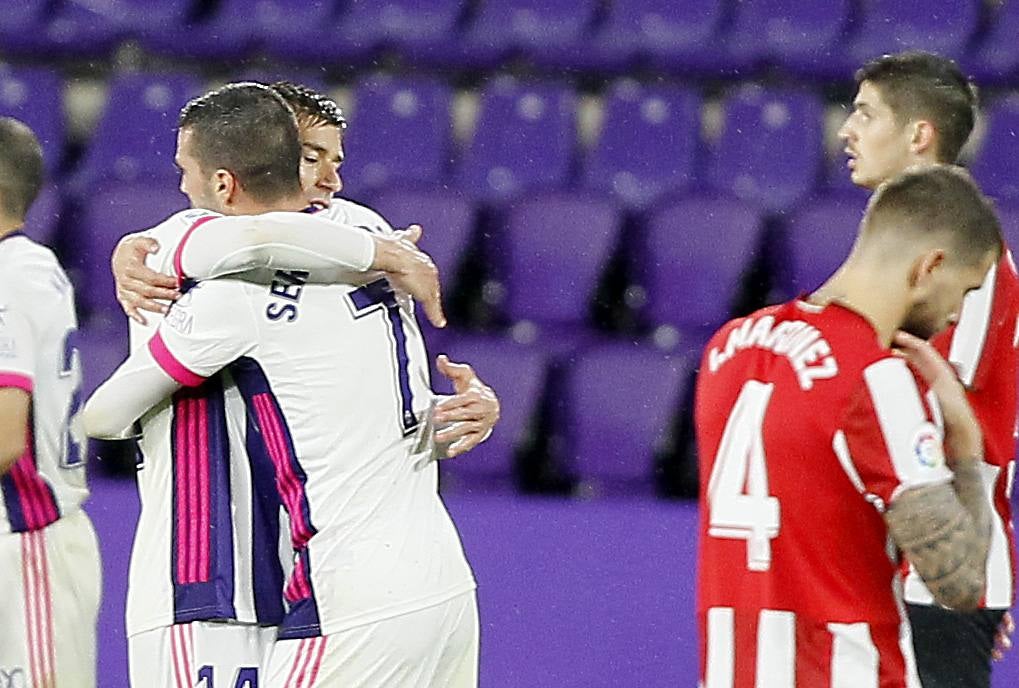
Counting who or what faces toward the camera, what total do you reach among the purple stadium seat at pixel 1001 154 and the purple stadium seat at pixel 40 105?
2

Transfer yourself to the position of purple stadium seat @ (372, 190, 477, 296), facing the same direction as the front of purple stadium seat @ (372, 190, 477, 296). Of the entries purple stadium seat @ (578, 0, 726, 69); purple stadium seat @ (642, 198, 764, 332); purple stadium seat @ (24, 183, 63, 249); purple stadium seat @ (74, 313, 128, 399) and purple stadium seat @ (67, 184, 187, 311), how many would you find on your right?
3

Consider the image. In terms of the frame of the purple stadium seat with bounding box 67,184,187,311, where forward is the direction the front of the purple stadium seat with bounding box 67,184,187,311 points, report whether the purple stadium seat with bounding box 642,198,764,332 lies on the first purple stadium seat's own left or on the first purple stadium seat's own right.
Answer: on the first purple stadium seat's own left

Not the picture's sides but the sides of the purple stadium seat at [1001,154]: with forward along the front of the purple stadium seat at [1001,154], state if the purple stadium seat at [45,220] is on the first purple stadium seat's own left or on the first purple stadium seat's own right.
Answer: on the first purple stadium seat's own right

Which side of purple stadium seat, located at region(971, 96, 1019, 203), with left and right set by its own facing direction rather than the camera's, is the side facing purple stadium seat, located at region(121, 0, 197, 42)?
right

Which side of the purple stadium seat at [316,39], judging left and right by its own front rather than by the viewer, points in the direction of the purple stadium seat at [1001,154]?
left

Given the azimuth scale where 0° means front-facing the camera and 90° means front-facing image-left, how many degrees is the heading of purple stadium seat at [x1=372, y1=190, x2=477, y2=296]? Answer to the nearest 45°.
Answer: approximately 0°

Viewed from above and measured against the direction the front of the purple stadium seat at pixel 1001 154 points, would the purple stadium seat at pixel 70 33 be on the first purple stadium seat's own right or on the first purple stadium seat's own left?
on the first purple stadium seat's own right
